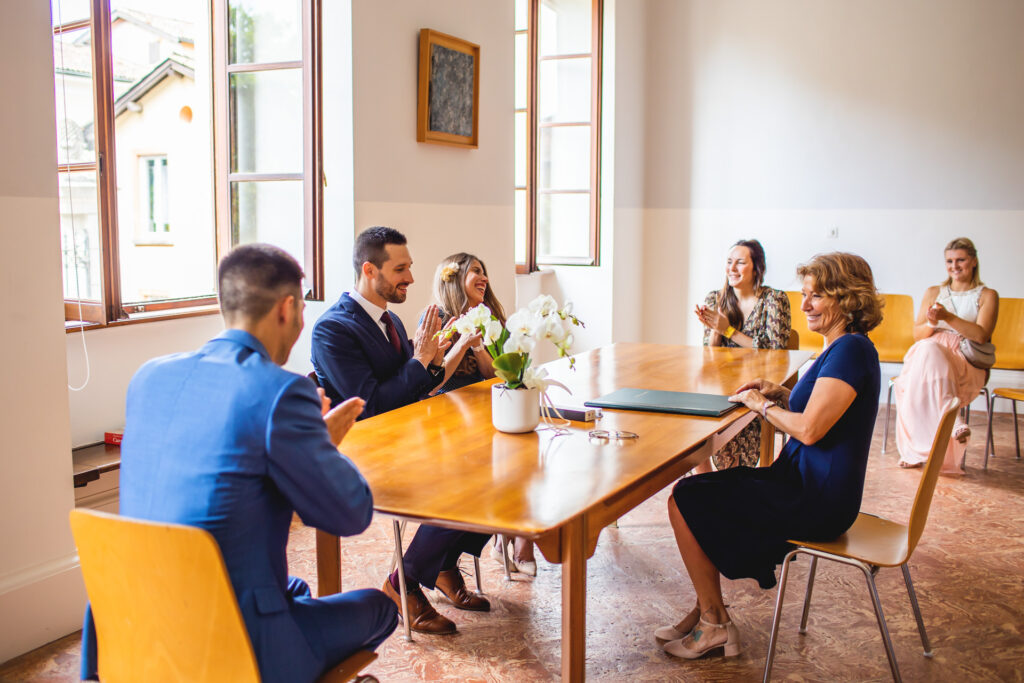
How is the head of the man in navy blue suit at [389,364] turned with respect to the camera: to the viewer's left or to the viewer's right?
to the viewer's right

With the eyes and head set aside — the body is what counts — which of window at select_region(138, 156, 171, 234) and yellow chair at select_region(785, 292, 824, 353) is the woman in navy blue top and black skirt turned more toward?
the window

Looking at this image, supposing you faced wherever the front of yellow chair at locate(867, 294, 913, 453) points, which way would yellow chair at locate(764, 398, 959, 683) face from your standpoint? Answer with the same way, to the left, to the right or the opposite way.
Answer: to the right

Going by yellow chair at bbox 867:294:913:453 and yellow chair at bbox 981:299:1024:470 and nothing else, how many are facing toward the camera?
2

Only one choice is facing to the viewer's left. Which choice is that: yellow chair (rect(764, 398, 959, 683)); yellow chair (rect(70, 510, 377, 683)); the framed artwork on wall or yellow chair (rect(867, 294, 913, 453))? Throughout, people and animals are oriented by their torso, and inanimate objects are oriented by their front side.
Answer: yellow chair (rect(764, 398, 959, 683))

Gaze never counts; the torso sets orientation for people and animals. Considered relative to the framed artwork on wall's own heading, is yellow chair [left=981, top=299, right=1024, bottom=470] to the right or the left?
on its left

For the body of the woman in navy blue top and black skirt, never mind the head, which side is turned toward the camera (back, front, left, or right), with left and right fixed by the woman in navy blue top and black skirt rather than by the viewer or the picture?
left
